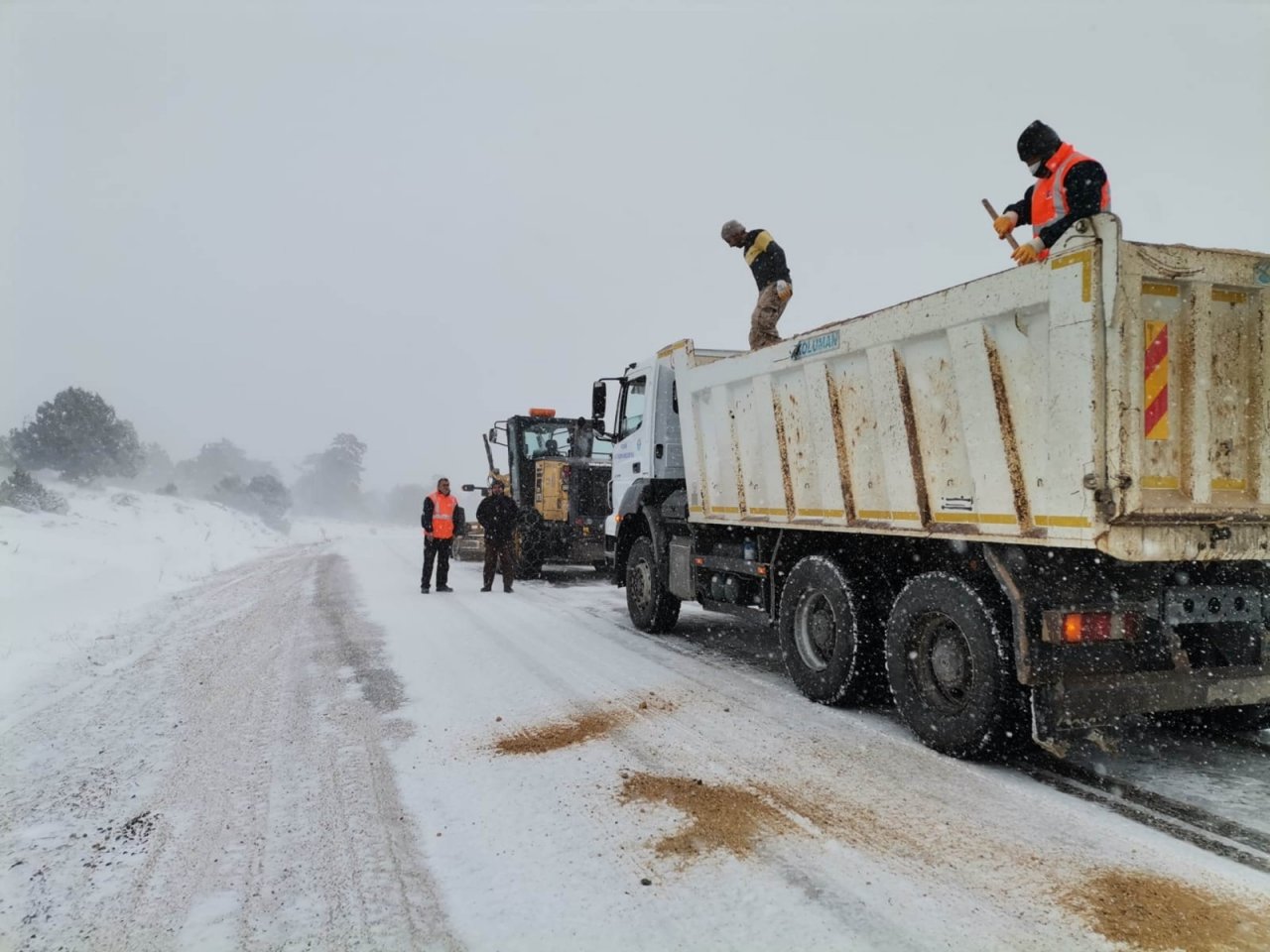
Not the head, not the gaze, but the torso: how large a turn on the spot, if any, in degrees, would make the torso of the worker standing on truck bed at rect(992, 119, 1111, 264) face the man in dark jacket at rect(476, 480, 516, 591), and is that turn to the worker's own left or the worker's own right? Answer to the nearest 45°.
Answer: approximately 90° to the worker's own right

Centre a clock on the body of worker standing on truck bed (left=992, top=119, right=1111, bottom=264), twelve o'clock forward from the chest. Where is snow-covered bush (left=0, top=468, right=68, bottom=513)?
The snow-covered bush is roughly at 2 o'clock from the worker standing on truck bed.

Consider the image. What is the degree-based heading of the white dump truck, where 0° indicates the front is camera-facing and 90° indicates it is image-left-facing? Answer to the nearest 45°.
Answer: approximately 135°

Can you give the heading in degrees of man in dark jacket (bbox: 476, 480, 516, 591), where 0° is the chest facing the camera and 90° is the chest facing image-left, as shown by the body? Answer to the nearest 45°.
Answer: approximately 0°

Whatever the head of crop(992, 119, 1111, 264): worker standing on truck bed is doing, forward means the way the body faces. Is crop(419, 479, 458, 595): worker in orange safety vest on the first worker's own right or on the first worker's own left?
on the first worker's own right

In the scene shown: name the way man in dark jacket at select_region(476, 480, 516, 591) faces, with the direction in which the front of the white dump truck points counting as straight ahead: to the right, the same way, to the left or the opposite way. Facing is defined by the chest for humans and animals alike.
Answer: the opposite way

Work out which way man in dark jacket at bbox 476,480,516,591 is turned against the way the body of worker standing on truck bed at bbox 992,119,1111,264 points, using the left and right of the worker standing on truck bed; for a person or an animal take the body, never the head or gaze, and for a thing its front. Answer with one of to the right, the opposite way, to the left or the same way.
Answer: to the left

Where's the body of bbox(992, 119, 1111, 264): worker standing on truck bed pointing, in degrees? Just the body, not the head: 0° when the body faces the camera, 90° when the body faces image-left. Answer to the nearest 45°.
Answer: approximately 45°

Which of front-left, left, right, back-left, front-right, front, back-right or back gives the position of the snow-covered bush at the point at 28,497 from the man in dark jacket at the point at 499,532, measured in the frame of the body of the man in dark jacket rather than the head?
back-right

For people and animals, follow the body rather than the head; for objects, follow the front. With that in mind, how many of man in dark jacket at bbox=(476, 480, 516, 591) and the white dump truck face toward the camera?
1
